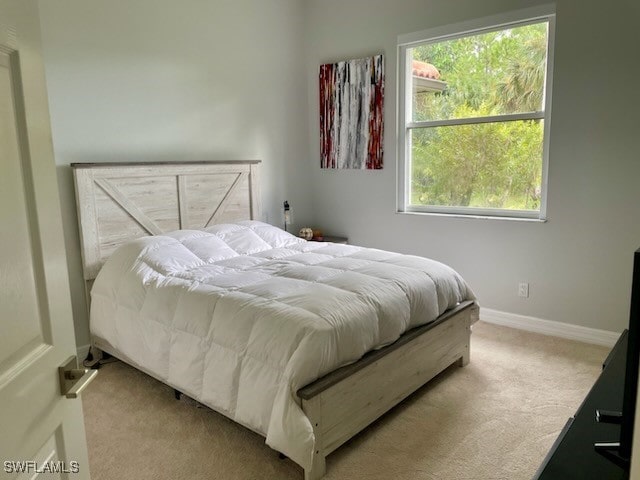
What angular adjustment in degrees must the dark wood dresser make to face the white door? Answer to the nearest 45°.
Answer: approximately 45° to its left

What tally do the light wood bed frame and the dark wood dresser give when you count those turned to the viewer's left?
1

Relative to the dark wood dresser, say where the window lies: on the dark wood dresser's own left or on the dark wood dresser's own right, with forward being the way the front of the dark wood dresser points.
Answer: on the dark wood dresser's own right

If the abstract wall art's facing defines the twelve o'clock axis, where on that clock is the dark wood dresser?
The dark wood dresser is roughly at 10 o'clock from the abstract wall art.

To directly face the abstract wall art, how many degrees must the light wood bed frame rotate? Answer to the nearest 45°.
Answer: approximately 90° to its left

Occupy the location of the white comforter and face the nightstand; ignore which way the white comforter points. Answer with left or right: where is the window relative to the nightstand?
right

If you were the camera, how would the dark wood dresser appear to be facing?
facing to the left of the viewer

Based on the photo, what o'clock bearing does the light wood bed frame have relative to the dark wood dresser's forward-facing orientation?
The light wood bed frame is roughly at 1 o'clock from the dark wood dresser.

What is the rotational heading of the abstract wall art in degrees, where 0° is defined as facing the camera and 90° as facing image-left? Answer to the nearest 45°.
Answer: approximately 45°

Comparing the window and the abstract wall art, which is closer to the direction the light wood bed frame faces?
the window

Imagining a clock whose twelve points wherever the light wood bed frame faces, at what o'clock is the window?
The window is roughly at 10 o'clock from the light wood bed frame.
